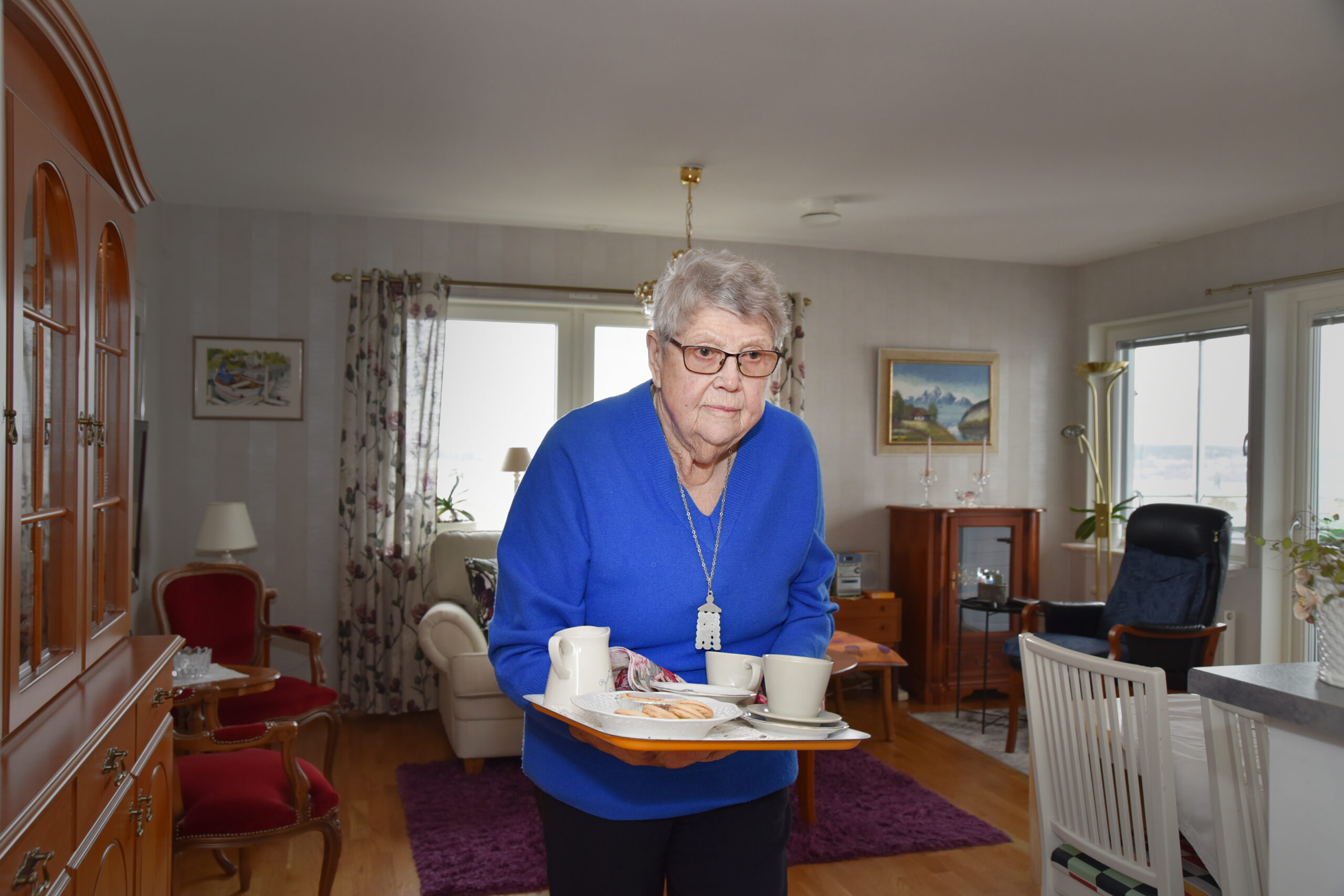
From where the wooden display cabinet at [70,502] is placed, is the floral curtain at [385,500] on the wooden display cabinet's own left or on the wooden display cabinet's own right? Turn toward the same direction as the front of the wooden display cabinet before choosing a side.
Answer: on the wooden display cabinet's own left

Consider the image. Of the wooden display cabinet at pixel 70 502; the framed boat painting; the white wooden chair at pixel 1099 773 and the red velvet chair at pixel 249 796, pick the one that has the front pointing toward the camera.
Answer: the framed boat painting

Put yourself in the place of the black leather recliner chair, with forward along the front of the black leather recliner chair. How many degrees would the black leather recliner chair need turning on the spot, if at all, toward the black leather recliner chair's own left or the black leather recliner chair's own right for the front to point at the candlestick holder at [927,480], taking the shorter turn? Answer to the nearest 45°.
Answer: approximately 90° to the black leather recliner chair's own right

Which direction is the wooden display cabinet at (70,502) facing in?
to the viewer's right

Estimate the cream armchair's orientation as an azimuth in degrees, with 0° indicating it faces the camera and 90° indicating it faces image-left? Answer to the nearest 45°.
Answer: approximately 315°

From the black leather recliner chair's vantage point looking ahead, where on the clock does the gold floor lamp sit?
The gold floor lamp is roughly at 4 o'clock from the black leather recliner chair.

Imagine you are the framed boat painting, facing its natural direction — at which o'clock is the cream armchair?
The cream armchair is roughly at 11 o'clock from the framed boat painting.

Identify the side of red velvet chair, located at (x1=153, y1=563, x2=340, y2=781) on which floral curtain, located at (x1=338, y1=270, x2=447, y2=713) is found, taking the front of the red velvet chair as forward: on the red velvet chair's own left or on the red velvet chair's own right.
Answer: on the red velvet chair's own left

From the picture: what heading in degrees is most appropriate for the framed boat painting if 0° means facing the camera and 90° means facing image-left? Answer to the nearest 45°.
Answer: approximately 0°
